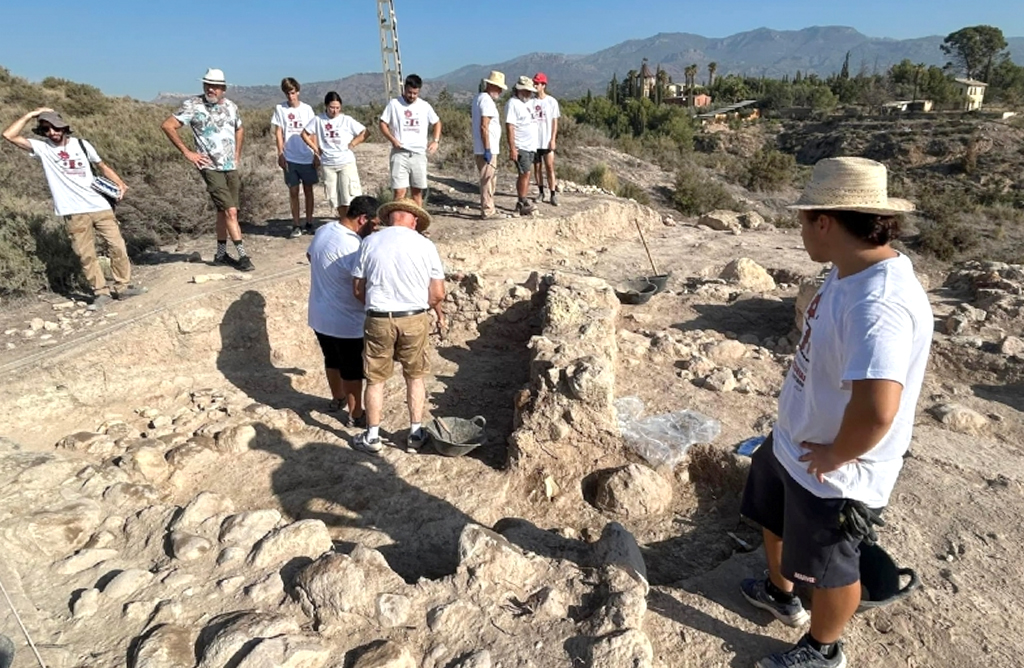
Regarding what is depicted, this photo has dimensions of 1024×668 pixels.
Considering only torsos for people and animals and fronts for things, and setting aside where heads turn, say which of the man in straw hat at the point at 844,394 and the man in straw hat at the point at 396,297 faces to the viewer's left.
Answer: the man in straw hat at the point at 844,394

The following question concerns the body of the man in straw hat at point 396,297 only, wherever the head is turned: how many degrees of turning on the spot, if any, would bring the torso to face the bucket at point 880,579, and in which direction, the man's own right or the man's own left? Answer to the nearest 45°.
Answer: approximately 135° to the man's own right

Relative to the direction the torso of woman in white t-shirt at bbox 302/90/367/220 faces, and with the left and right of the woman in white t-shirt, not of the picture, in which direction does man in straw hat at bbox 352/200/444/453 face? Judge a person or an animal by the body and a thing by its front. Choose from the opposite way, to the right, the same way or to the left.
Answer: the opposite way

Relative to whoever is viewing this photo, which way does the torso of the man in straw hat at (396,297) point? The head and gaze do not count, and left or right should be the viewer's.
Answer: facing away from the viewer

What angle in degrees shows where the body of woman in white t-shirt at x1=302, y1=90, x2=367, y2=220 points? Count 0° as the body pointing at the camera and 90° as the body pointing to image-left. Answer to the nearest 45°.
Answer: approximately 0°

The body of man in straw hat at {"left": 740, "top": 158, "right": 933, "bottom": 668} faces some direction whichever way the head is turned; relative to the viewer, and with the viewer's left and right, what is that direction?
facing to the left of the viewer

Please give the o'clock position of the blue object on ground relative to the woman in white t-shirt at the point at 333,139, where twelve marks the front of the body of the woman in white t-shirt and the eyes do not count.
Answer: The blue object on ground is roughly at 11 o'clock from the woman in white t-shirt.

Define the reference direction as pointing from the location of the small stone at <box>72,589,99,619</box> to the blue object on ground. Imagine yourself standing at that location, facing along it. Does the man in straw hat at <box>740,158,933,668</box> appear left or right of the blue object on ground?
right

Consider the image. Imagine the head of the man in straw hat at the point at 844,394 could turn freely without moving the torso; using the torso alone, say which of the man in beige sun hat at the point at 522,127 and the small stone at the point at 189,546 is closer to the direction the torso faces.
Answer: the small stone

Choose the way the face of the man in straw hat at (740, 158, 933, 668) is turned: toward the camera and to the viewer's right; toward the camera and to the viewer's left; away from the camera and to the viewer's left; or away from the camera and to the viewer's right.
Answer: away from the camera and to the viewer's left

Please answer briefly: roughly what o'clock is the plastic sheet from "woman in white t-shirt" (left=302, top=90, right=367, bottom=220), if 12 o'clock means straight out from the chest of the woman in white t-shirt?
The plastic sheet is roughly at 11 o'clock from the woman in white t-shirt.
